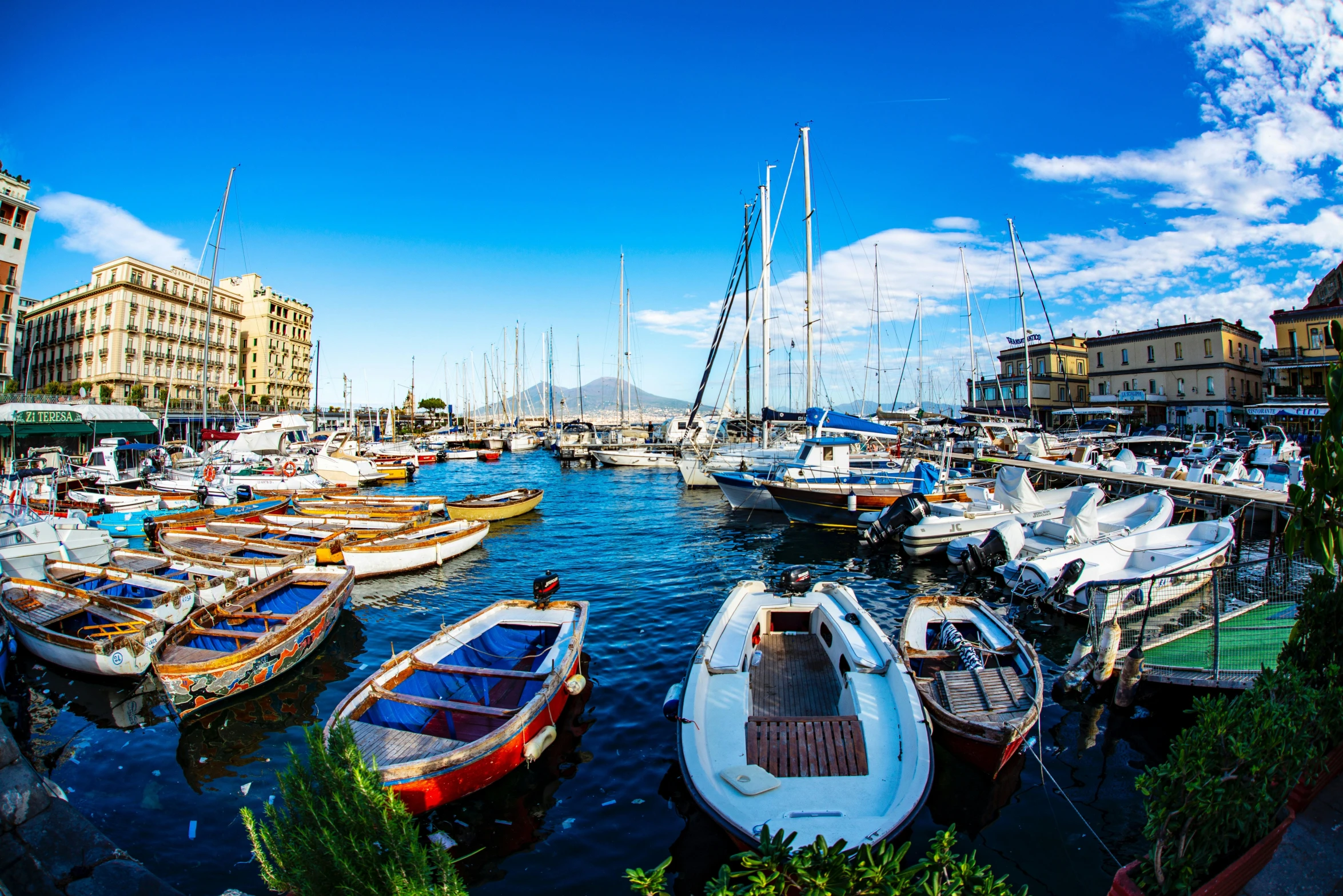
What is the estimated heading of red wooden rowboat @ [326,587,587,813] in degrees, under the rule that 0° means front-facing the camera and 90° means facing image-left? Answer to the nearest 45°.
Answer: approximately 45°

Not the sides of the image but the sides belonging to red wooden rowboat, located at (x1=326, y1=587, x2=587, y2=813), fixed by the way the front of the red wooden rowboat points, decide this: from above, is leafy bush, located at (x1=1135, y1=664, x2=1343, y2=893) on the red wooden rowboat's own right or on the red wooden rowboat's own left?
on the red wooden rowboat's own left

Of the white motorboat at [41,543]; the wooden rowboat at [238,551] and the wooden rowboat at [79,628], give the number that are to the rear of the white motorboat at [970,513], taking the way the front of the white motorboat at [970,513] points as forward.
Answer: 3

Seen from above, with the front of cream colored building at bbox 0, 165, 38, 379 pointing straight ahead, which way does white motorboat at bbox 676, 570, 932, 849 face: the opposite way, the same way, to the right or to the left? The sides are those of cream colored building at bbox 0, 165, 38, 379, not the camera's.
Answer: to the right

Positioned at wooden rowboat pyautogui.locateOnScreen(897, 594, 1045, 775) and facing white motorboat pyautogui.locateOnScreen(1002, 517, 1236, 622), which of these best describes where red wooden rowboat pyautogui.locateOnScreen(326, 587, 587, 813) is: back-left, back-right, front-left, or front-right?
back-left

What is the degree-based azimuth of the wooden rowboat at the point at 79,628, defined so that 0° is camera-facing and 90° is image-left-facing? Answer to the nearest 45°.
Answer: approximately 135°

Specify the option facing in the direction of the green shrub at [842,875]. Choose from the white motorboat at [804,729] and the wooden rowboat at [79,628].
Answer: the white motorboat

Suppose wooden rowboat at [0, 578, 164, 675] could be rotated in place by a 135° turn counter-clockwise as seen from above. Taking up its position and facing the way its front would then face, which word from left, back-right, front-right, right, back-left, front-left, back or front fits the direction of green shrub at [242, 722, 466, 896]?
front

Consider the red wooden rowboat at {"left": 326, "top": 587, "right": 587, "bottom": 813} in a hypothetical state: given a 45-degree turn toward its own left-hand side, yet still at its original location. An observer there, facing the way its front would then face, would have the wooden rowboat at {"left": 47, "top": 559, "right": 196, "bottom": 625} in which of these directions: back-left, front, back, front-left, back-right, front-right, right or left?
back-right

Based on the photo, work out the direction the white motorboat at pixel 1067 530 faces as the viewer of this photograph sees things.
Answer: facing away from the viewer and to the right of the viewer
